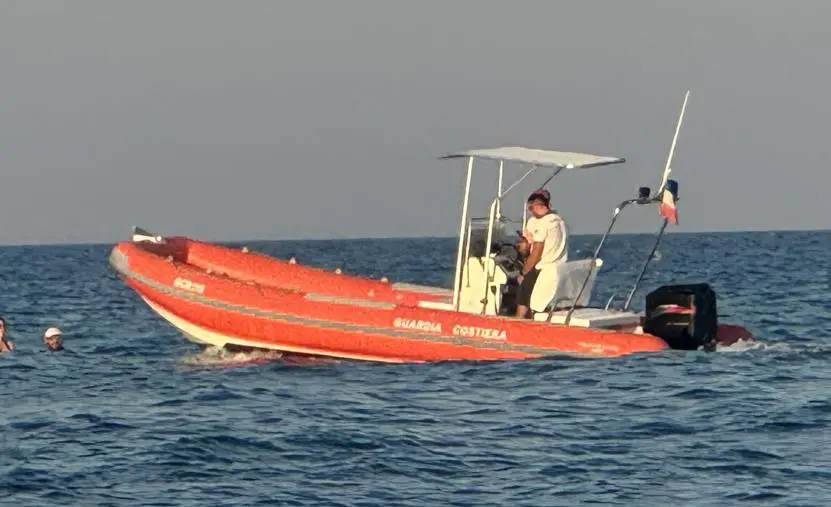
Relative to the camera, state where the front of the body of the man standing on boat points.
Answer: to the viewer's left

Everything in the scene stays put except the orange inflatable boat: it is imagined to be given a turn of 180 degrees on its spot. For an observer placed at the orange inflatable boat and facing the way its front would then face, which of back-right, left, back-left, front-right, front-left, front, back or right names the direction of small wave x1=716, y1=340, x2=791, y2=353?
front

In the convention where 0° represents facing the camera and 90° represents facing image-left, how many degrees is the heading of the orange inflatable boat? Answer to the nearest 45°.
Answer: approximately 90°

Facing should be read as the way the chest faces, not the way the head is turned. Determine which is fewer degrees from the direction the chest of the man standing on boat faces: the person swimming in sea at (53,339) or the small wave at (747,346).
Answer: the person swimming in sea

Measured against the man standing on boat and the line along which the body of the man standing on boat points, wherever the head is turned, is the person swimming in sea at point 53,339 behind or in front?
in front

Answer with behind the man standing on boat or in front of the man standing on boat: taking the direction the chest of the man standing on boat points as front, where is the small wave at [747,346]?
behind

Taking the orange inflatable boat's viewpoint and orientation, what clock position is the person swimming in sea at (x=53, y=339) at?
The person swimming in sea is roughly at 1 o'clock from the orange inflatable boat.
